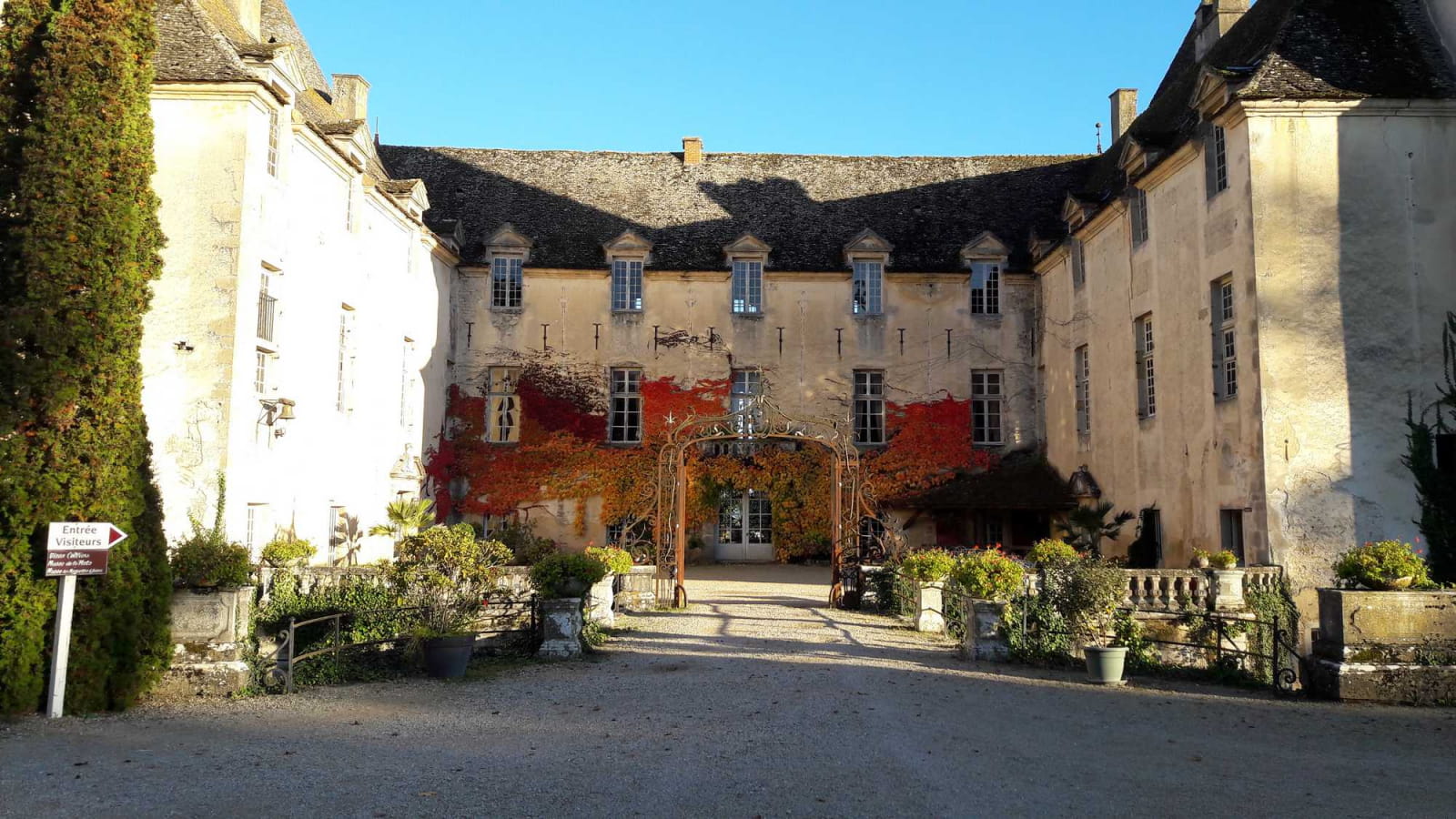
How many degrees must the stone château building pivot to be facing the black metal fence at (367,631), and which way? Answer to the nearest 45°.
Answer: approximately 45° to its right

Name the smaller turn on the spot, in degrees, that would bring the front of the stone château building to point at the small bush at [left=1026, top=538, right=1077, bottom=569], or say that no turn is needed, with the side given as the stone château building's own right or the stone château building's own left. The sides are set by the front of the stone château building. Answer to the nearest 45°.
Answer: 0° — it already faces it

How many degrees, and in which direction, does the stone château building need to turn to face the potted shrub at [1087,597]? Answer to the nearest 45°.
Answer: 0° — it already faces it

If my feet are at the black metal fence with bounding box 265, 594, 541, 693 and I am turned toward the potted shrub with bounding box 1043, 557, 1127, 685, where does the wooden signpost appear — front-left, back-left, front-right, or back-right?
back-right

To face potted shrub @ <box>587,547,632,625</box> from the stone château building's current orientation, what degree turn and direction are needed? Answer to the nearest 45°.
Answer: approximately 45° to its right

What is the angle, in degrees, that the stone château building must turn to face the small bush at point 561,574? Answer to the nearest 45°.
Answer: approximately 45° to its right

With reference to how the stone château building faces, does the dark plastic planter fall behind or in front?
in front

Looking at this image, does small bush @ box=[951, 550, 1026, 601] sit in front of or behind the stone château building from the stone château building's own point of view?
in front

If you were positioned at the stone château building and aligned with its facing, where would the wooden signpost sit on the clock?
The wooden signpost is roughly at 1 o'clock from the stone château building.

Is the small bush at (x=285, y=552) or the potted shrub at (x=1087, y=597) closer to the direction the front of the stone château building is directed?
the potted shrub

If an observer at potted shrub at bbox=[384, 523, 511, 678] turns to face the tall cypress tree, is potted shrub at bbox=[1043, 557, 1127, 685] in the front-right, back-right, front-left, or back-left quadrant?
back-left

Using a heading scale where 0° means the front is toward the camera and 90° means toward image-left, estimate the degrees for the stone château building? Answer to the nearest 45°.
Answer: approximately 0°
